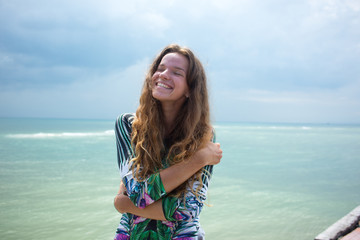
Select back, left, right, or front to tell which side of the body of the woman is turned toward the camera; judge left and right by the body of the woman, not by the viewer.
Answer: front
